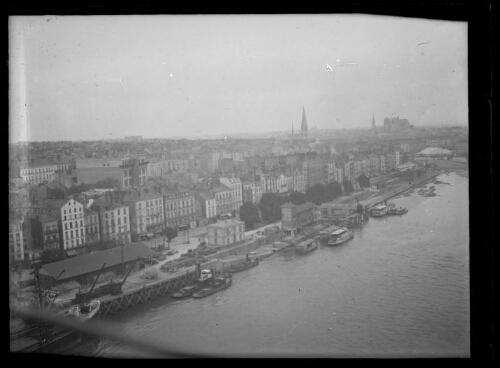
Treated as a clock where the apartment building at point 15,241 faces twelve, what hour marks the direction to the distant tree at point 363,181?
The distant tree is roughly at 9 o'clock from the apartment building.

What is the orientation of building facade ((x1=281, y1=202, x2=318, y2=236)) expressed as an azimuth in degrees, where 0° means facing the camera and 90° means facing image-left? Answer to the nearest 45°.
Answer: approximately 315°

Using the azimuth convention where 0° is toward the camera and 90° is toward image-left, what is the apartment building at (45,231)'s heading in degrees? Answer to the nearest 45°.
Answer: approximately 315°

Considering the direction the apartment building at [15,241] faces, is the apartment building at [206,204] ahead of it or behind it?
ahead

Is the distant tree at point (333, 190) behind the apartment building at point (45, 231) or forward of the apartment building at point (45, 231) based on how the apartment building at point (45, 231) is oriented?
forward

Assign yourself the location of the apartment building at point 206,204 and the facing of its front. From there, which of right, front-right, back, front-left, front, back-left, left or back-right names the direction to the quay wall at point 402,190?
front-left

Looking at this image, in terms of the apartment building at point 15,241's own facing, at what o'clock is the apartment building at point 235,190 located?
the apartment building at point 235,190 is roughly at 9 o'clock from the apartment building at point 15,241.

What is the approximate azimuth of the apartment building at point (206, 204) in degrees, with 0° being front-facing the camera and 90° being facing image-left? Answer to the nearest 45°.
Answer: approximately 315°
